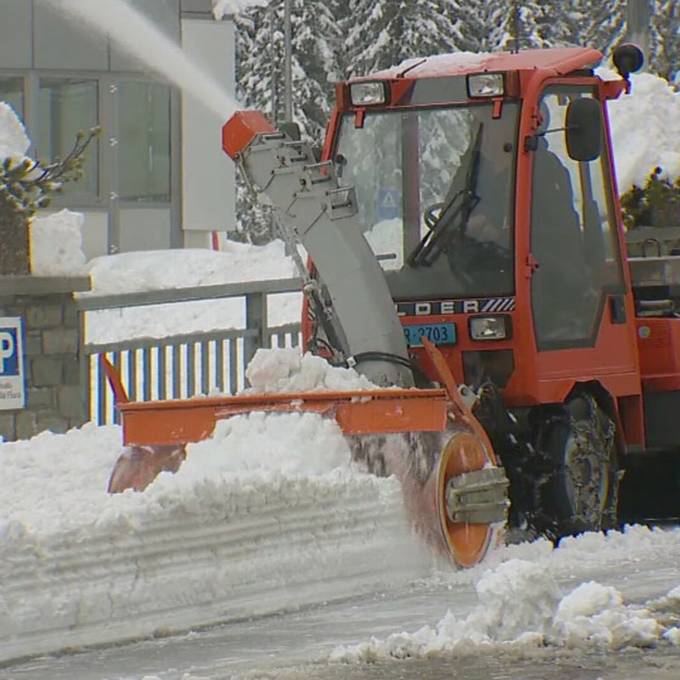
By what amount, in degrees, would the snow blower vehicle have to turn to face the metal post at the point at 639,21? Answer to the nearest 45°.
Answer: approximately 135° to its right

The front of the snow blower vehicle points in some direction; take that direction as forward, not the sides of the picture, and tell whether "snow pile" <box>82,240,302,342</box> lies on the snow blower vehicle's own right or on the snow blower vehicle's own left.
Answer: on the snow blower vehicle's own right

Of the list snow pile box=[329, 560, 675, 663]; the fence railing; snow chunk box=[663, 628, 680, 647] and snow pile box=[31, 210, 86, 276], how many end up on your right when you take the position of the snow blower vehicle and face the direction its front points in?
2

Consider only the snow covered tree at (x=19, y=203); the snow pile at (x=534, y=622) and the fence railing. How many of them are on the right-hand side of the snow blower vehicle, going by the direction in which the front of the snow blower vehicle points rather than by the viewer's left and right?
2

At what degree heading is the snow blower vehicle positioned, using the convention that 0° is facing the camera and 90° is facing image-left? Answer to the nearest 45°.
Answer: approximately 45°

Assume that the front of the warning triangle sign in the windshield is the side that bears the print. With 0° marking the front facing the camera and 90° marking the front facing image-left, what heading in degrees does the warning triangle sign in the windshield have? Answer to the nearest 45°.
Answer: approximately 0°

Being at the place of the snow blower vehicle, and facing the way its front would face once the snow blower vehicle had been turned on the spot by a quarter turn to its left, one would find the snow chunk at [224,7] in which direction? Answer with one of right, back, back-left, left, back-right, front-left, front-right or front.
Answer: back-left

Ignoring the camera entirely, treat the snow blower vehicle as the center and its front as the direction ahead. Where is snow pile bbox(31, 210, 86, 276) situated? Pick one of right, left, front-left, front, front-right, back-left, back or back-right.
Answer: right

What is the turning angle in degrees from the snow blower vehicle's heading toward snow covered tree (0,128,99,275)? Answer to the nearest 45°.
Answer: approximately 90° to its right
